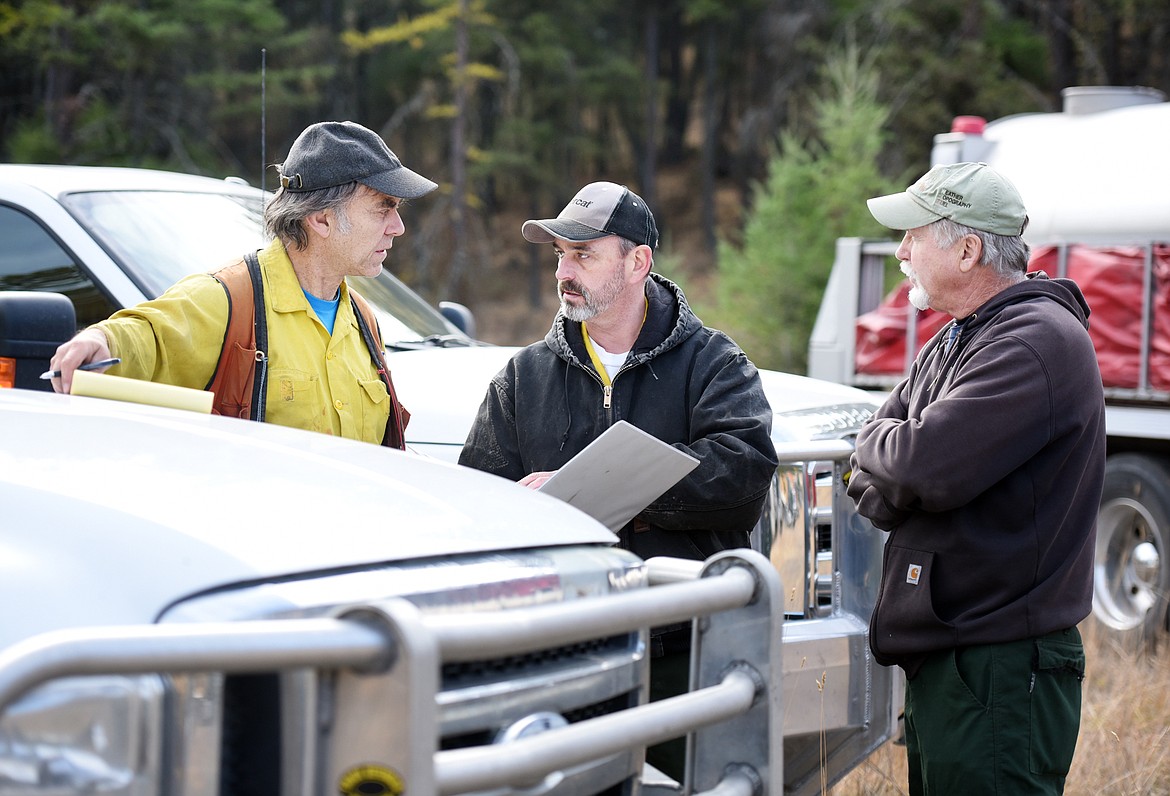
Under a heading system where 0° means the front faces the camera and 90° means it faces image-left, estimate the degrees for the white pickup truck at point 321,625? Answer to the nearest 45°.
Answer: approximately 315°

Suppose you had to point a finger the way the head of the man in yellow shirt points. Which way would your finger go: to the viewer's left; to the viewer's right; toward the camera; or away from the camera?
to the viewer's right

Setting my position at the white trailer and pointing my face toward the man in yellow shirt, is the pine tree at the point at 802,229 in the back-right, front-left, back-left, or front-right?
back-right

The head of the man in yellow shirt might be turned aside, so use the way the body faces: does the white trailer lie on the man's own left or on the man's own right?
on the man's own left

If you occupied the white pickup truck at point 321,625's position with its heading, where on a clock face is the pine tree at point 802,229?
The pine tree is roughly at 8 o'clock from the white pickup truck.

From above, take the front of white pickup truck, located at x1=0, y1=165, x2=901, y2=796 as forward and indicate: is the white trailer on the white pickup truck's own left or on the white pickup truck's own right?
on the white pickup truck's own left
